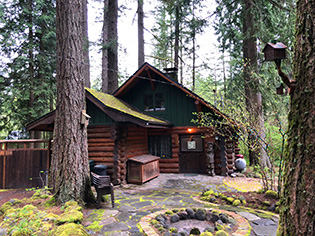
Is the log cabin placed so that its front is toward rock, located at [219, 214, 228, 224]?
yes

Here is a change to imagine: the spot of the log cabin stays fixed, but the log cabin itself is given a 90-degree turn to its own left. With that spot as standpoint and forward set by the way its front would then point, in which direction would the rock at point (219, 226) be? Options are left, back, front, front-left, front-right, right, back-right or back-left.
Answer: right

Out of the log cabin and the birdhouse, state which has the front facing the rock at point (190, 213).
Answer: the log cabin

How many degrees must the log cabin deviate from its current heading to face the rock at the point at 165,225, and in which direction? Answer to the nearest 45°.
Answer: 0° — it already faces it

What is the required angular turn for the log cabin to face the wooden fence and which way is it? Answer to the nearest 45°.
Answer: approximately 45° to its right

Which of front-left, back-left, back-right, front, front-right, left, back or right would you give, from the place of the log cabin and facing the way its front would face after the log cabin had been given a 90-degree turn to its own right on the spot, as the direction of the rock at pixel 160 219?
left

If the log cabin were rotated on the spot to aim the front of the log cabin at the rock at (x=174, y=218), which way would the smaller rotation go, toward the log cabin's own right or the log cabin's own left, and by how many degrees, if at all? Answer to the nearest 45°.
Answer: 0° — it already faces it

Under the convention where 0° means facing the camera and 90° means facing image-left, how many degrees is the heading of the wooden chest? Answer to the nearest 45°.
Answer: approximately 315°

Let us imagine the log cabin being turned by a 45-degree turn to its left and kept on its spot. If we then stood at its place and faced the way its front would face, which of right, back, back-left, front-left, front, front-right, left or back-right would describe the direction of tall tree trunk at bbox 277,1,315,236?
front-right

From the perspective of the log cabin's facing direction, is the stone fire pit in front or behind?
in front

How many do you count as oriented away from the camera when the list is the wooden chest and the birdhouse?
0

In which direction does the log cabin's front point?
toward the camera

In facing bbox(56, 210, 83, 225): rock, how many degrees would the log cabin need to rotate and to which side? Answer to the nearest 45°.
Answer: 0° — it already faces it

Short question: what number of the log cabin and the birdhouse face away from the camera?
0
